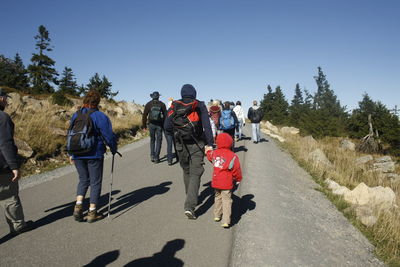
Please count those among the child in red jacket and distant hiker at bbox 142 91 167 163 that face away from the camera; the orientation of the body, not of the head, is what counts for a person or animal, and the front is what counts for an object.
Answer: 2

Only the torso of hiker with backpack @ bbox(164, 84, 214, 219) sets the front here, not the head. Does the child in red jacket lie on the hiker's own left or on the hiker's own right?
on the hiker's own right

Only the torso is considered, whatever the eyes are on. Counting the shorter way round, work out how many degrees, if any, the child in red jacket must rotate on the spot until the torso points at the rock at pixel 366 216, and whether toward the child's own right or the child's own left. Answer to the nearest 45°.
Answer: approximately 45° to the child's own right

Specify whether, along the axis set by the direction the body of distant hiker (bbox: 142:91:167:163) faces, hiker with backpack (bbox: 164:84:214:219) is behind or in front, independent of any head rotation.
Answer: behind

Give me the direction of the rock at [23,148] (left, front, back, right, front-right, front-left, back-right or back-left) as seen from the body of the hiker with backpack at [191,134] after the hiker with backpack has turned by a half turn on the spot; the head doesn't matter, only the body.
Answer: back-right

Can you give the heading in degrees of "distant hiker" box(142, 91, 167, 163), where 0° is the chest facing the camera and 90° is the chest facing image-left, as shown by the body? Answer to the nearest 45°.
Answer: approximately 180°

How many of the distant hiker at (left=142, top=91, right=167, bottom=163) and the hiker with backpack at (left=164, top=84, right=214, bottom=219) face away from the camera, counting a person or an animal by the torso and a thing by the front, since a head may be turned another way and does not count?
2

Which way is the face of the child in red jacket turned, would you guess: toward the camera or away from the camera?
away from the camera

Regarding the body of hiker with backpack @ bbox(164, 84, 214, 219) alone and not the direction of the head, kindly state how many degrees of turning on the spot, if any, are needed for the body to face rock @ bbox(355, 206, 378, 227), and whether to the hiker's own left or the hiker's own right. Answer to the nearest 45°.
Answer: approximately 90° to the hiker's own right

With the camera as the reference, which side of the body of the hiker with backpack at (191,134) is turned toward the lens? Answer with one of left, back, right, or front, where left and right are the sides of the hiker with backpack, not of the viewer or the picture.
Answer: back

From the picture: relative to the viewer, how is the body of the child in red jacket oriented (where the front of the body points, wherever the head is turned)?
away from the camera

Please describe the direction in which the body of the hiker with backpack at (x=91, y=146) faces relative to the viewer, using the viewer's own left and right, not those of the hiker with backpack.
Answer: facing away from the viewer and to the right of the viewer

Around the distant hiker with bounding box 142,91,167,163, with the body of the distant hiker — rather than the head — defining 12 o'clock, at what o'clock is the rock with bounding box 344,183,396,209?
The rock is roughly at 4 o'clock from the distant hiker.

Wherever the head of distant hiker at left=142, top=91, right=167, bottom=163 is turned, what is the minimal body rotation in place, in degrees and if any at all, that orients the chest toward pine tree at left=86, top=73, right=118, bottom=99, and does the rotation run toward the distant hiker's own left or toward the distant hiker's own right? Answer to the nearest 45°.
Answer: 0° — they already face it

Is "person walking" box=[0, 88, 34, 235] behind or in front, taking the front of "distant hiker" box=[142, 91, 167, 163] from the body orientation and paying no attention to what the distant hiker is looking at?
behind
